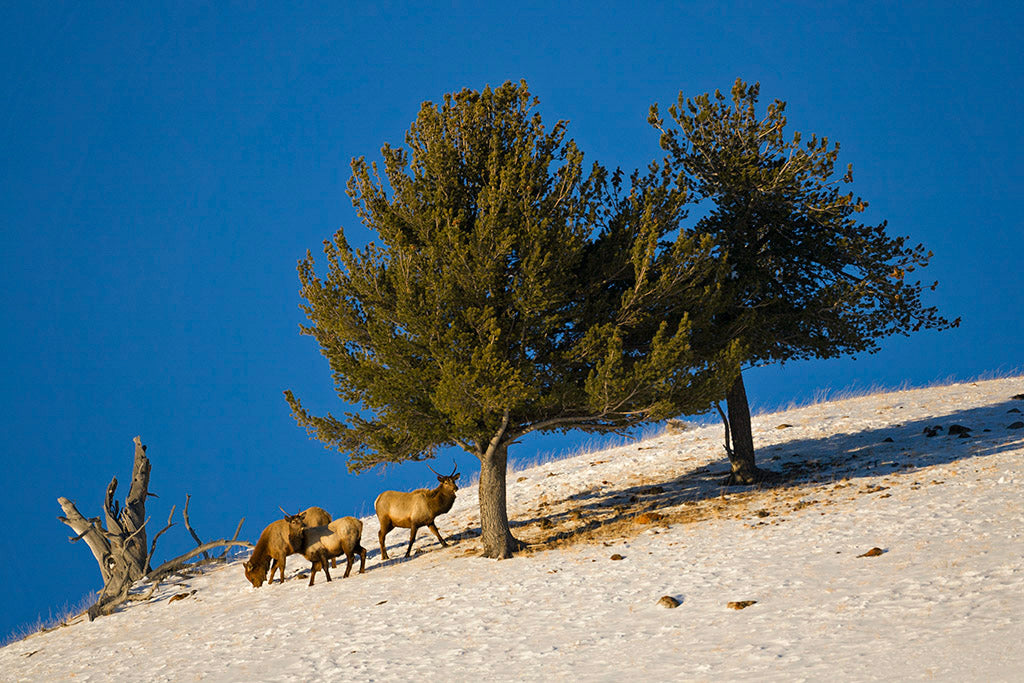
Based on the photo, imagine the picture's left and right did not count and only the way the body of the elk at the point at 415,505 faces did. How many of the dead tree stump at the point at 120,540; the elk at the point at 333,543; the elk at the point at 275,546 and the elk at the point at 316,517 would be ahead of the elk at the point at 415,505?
0

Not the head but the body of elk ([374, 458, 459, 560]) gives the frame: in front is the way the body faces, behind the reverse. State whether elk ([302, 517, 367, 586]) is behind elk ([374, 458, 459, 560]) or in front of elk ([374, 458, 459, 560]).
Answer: behind

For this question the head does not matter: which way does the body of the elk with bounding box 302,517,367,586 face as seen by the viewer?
to the viewer's left

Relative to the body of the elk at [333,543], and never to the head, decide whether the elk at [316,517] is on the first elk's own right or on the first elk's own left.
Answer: on the first elk's own right

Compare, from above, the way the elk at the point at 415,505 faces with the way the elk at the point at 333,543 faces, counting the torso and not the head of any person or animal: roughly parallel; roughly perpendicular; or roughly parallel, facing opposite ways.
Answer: roughly parallel, facing opposite ways

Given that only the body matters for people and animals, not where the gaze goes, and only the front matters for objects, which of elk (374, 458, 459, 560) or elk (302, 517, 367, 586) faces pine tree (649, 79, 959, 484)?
elk (374, 458, 459, 560)

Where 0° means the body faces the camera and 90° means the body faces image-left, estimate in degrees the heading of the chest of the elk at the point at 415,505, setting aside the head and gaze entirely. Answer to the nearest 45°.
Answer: approximately 270°

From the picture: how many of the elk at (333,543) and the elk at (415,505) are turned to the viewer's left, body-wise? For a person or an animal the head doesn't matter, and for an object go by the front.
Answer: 1

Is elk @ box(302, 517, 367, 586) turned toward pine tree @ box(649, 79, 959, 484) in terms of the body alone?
no

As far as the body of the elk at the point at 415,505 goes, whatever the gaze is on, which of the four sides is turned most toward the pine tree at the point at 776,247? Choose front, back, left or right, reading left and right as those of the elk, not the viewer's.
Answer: front

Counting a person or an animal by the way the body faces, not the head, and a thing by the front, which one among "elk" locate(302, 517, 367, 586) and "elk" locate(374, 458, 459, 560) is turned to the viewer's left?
"elk" locate(302, 517, 367, 586)

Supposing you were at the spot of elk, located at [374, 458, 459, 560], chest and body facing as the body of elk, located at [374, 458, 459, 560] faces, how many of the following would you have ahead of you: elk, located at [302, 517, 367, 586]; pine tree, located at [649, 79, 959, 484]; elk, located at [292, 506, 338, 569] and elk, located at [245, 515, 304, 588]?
1
